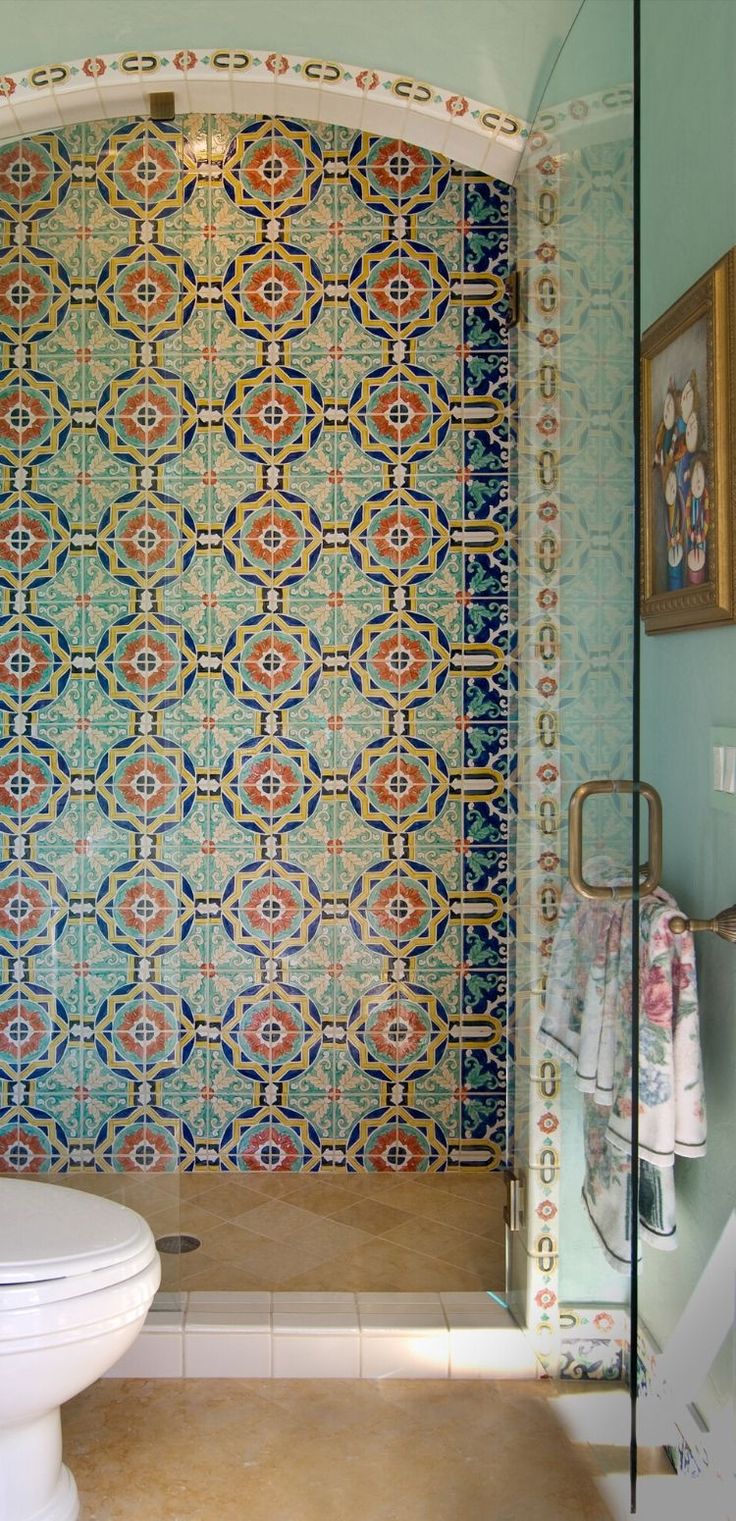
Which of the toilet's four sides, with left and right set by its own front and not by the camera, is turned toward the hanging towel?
front

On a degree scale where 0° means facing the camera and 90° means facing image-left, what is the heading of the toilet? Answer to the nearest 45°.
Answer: approximately 270°

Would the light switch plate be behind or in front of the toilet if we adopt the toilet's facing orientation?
in front
